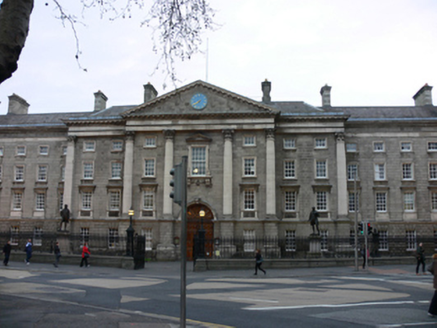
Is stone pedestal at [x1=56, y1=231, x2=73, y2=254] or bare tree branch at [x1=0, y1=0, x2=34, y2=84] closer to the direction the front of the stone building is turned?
the bare tree branch

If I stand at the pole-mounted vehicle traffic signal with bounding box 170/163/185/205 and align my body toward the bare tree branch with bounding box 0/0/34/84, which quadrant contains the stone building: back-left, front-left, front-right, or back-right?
back-right

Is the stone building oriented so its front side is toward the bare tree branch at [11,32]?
yes

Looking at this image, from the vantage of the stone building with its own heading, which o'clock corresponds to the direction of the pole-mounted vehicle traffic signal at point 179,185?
The pole-mounted vehicle traffic signal is roughly at 12 o'clock from the stone building.

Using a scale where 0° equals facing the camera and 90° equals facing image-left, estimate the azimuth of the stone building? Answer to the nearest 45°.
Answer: approximately 0°
